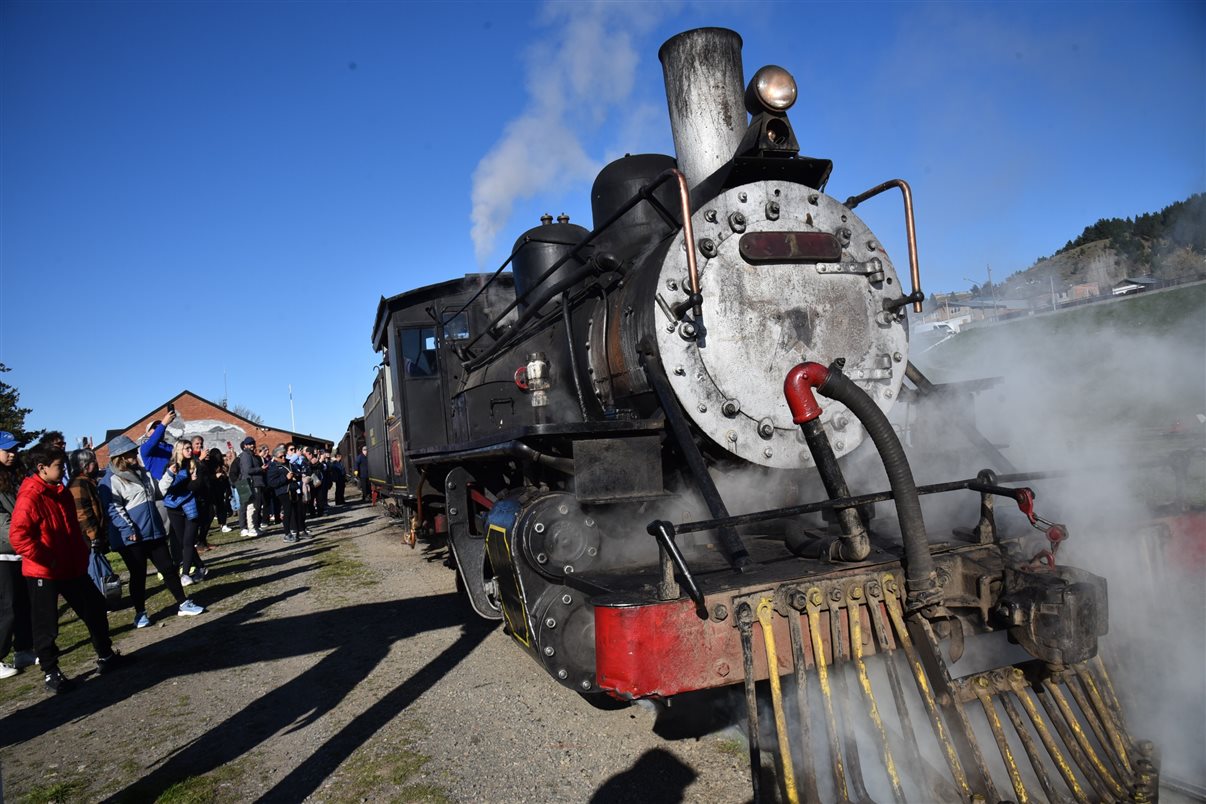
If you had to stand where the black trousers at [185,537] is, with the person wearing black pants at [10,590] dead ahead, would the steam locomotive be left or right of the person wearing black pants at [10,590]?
left

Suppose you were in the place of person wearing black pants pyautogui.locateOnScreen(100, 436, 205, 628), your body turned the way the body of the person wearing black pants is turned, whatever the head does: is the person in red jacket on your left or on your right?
on your right

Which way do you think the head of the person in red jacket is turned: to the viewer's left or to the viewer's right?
to the viewer's right

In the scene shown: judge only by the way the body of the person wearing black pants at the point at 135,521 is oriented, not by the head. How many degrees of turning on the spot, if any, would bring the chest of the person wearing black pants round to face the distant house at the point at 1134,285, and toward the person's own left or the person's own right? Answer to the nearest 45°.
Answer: approximately 45° to the person's own left
